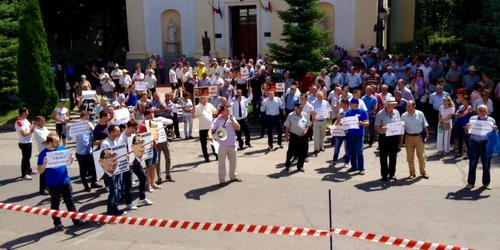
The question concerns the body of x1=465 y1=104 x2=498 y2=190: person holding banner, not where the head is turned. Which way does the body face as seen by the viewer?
toward the camera

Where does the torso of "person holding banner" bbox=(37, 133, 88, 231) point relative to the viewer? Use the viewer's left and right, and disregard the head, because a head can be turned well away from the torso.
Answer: facing the viewer and to the right of the viewer

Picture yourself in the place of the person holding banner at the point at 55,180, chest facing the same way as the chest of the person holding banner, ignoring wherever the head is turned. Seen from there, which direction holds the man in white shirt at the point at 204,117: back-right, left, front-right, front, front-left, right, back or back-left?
left

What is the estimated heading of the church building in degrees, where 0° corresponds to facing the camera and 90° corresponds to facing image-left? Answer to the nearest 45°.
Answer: approximately 0°

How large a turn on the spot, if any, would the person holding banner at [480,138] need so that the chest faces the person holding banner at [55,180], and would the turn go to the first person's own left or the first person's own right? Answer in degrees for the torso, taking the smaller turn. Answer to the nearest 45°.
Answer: approximately 45° to the first person's own right

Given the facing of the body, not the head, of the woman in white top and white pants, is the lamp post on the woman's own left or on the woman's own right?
on the woman's own right
